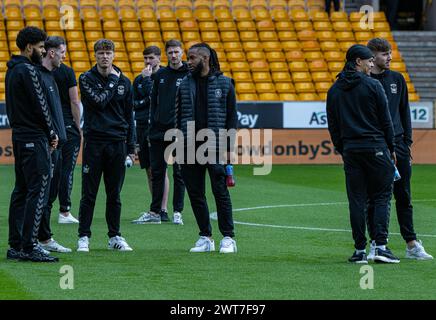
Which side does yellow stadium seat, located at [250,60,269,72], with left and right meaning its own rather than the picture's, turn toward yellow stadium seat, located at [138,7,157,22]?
back

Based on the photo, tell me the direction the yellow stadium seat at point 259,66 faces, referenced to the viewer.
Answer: facing the viewer

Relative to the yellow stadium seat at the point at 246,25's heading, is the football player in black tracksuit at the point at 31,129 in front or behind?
in front

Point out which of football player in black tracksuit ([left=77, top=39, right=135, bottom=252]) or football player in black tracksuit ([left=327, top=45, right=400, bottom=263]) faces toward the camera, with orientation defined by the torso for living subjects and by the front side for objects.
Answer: football player in black tracksuit ([left=77, top=39, right=135, bottom=252])

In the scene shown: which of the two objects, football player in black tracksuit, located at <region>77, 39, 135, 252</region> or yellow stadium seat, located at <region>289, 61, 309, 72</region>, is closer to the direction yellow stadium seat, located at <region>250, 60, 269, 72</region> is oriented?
the football player in black tracksuit

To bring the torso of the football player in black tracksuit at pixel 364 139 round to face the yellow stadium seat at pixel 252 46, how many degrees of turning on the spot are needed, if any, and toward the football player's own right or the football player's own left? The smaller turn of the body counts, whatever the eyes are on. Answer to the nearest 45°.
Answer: approximately 45° to the football player's own left

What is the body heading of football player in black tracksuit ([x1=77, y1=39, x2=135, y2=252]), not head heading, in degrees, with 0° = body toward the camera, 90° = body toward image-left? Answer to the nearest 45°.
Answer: approximately 0°

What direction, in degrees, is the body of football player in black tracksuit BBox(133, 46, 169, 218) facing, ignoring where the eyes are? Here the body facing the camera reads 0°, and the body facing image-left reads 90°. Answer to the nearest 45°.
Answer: approximately 45°

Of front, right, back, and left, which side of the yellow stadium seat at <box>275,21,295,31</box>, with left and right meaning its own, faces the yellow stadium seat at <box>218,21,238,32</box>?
right

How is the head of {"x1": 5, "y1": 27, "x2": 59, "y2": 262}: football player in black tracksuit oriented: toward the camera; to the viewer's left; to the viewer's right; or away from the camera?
to the viewer's right

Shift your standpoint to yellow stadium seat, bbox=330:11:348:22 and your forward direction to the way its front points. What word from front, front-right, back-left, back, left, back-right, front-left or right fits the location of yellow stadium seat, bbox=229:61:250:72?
front-right

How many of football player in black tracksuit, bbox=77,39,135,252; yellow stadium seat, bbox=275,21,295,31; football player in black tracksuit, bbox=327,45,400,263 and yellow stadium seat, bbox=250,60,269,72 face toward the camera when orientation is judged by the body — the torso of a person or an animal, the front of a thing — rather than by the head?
3

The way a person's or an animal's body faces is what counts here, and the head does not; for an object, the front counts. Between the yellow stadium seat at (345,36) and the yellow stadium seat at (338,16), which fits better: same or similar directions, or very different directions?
same or similar directions

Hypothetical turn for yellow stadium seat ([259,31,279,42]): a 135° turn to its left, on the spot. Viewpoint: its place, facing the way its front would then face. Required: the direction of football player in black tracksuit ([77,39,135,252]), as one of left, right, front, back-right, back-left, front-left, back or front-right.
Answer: back-right

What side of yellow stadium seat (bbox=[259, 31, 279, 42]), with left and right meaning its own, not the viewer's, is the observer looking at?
front

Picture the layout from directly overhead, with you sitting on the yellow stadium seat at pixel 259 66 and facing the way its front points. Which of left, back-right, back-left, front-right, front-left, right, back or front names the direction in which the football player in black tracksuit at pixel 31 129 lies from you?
front

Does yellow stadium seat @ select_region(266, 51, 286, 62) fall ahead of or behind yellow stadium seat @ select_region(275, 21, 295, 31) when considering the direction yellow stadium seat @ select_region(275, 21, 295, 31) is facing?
ahead
